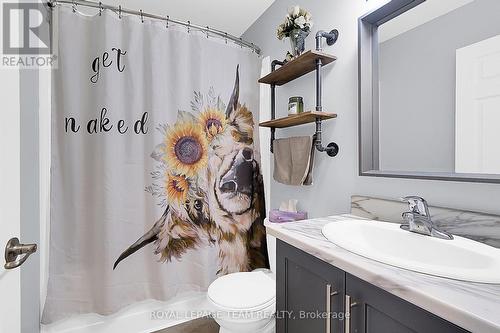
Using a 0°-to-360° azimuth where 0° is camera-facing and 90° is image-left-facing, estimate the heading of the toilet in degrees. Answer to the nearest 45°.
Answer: approximately 45°

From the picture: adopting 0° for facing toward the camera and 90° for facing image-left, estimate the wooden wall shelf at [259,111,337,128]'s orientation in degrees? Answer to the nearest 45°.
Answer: approximately 45°

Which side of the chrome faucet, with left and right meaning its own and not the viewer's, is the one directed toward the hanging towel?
right

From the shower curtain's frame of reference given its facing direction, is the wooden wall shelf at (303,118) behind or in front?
in front

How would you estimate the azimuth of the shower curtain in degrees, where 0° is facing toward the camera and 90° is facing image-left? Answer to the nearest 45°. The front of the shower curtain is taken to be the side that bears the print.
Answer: approximately 315°

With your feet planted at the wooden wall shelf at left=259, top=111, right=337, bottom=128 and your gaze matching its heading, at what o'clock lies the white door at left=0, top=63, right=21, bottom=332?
The white door is roughly at 12 o'clock from the wooden wall shelf.

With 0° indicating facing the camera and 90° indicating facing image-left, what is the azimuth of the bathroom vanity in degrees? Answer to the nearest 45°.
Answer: approximately 45°

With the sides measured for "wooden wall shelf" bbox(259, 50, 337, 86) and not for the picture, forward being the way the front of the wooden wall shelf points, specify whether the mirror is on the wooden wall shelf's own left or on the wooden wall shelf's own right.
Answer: on the wooden wall shelf's own left

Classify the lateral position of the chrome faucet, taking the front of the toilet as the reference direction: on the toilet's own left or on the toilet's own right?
on the toilet's own left
